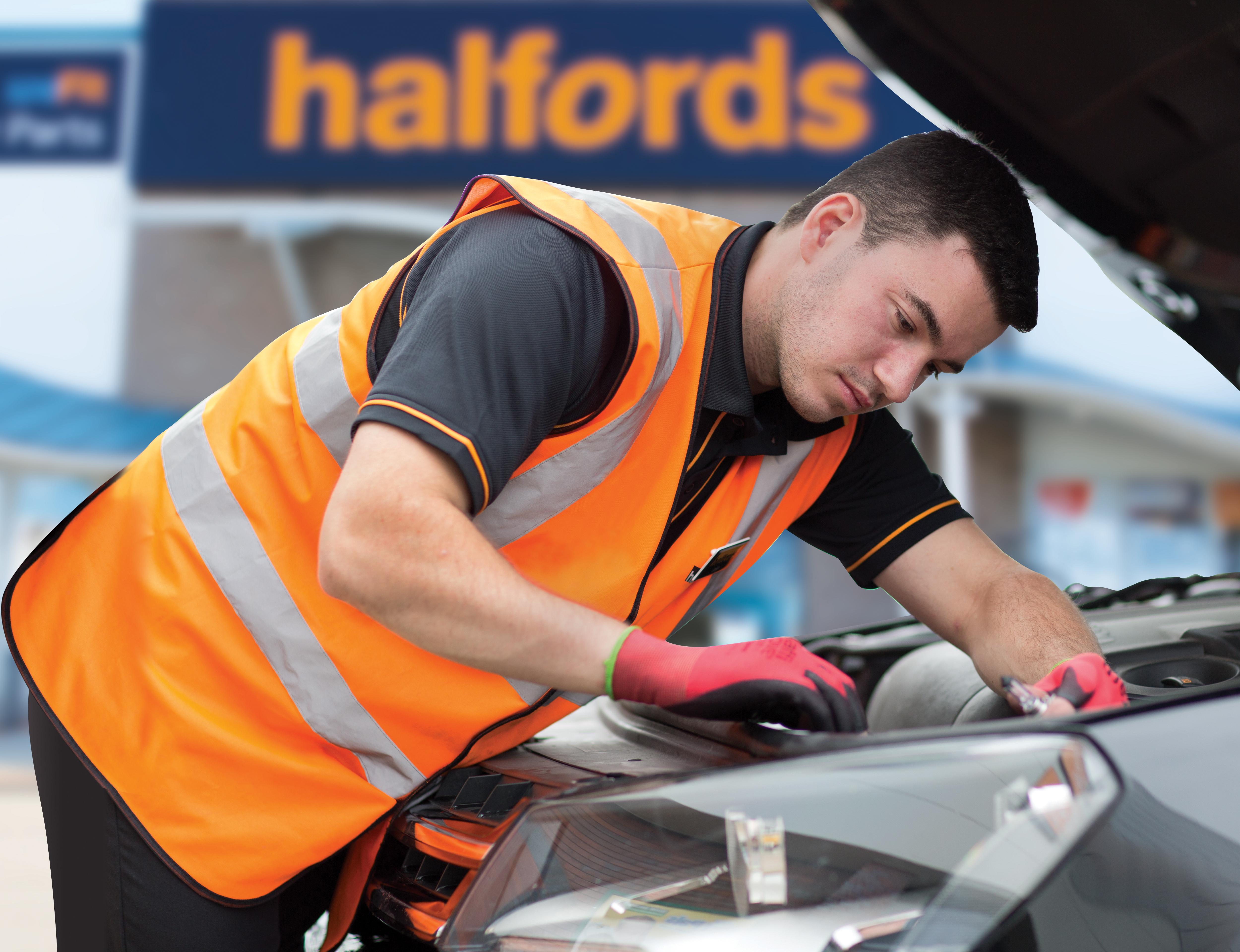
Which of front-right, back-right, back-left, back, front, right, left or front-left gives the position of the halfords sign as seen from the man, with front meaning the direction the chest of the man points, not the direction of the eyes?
back-left

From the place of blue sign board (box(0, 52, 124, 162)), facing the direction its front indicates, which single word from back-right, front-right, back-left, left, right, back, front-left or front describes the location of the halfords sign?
front-left

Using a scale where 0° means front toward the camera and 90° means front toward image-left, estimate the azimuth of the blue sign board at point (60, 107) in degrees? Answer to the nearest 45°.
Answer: approximately 0°

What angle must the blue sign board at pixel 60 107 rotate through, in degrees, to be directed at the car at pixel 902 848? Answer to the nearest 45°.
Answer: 0° — it already faces it

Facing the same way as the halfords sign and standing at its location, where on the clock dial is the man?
The man is roughly at 12 o'clock from the halfords sign.

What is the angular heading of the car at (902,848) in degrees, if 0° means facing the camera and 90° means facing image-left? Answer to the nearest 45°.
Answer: approximately 45°

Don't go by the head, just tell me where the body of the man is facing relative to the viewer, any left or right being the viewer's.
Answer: facing the viewer and to the right of the viewer
